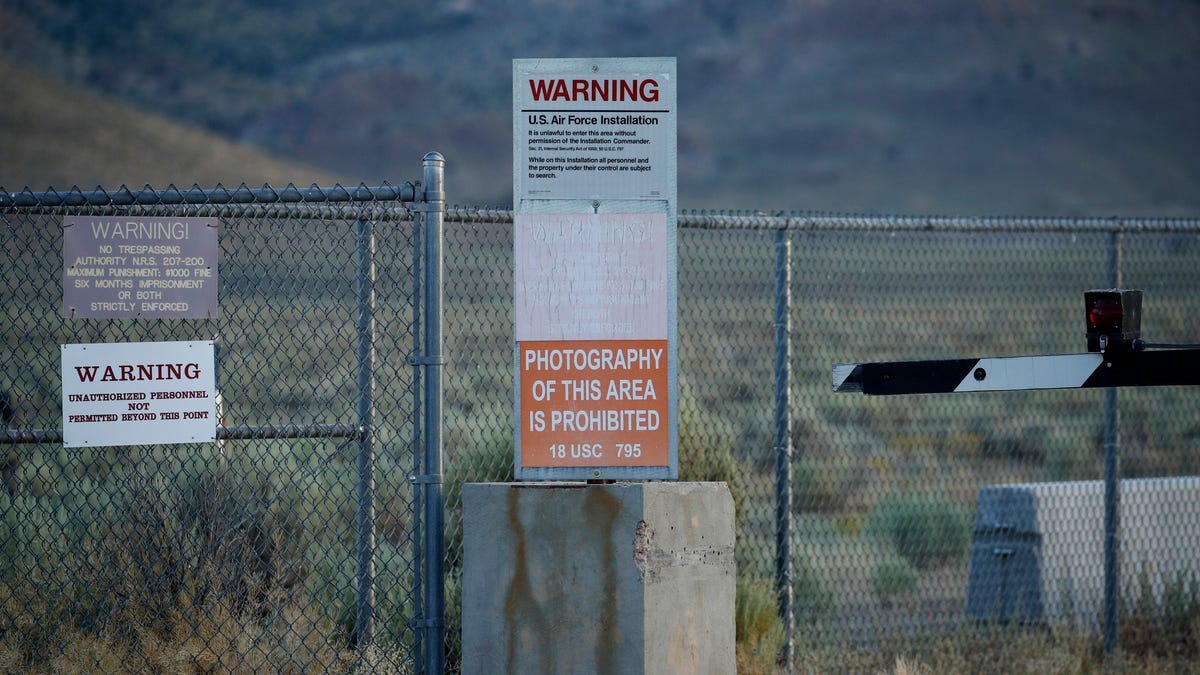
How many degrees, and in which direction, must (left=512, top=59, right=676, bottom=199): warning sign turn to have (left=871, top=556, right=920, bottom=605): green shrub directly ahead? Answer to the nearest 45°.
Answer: approximately 135° to its left

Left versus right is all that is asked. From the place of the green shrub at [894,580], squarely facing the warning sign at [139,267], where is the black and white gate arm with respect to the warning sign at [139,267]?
left

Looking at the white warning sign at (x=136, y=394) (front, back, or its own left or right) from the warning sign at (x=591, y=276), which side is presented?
left

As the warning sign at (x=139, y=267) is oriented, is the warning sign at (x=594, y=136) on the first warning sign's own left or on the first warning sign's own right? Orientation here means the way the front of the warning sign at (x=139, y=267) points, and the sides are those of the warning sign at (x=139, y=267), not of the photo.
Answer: on the first warning sign's own left

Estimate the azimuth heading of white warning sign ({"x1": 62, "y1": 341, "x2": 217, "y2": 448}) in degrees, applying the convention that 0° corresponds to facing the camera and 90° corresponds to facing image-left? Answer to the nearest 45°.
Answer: approximately 0°

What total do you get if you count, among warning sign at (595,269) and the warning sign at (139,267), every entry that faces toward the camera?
2

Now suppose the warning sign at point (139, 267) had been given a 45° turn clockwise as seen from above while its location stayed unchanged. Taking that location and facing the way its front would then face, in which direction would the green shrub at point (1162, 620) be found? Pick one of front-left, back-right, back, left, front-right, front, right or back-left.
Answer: back-left

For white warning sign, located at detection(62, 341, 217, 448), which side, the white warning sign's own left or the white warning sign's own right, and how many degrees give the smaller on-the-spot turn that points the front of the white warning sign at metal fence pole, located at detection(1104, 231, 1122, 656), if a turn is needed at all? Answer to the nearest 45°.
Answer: approximately 90° to the white warning sign's own left

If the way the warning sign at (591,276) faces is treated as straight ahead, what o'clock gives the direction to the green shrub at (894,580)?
The green shrub is roughly at 7 o'clock from the warning sign.
